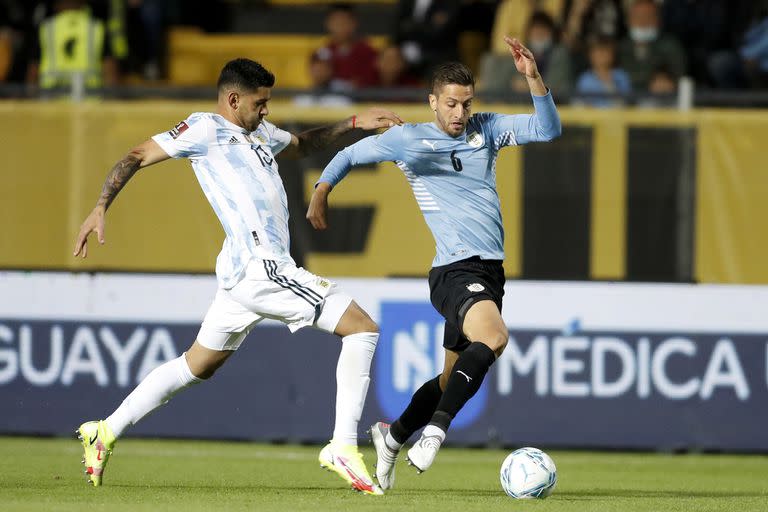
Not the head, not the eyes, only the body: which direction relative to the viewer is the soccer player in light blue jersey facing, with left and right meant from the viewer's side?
facing the viewer and to the right of the viewer

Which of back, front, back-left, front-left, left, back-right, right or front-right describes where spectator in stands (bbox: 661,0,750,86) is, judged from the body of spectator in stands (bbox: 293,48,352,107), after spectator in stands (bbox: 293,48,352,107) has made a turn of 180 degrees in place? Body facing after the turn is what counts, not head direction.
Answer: right

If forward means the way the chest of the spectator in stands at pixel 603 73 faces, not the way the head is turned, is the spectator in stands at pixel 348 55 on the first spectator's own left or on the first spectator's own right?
on the first spectator's own right

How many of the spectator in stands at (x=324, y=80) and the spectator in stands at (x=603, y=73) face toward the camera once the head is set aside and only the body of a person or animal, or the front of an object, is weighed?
2

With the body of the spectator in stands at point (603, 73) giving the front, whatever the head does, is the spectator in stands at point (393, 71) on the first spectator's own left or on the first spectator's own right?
on the first spectator's own right

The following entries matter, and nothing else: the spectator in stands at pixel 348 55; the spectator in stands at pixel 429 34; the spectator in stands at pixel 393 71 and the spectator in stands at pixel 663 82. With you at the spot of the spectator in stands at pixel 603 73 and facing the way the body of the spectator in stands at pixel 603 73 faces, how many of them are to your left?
1

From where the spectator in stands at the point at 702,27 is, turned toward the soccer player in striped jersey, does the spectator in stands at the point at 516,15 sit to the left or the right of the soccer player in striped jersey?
right

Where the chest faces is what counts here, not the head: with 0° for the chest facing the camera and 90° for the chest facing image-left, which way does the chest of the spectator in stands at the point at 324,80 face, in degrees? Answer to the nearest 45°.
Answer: approximately 0°

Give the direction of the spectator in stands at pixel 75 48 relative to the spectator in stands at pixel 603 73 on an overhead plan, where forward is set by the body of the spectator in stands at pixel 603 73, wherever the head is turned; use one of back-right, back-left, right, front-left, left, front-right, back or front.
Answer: right
